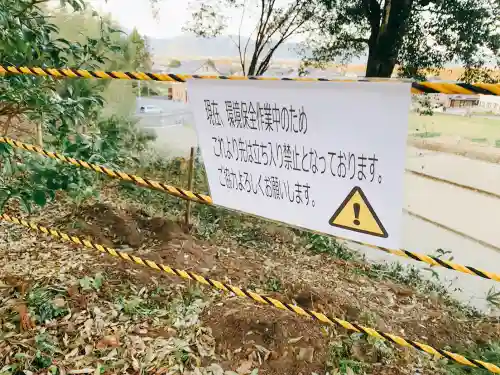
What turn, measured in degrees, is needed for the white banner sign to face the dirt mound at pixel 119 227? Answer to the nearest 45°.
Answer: approximately 90° to its right

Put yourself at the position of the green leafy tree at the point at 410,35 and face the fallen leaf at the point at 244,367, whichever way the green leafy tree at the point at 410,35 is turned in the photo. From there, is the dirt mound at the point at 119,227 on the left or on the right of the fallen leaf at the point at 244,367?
right

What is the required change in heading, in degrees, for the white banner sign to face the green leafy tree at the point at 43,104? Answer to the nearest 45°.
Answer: approximately 90° to its right

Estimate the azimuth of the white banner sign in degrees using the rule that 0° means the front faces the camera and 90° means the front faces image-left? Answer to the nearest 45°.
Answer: approximately 45°

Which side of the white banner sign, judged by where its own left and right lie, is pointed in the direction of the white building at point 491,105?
back

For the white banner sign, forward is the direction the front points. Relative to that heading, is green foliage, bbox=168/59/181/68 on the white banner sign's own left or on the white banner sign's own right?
on the white banner sign's own right
